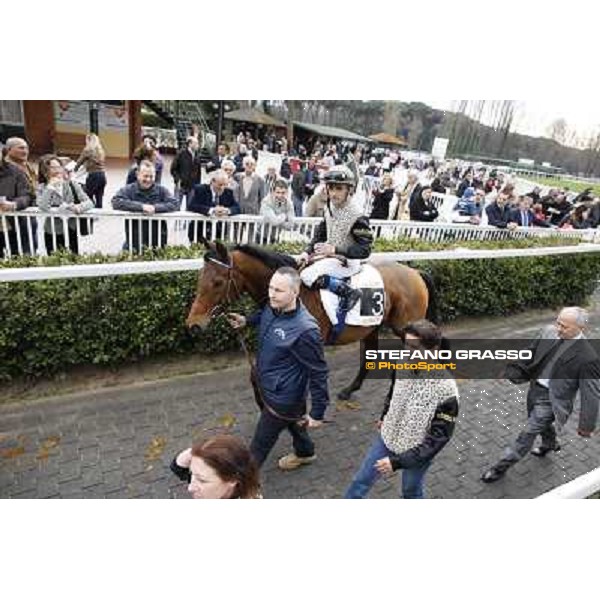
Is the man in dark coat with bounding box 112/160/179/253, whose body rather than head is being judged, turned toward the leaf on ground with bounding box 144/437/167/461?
yes

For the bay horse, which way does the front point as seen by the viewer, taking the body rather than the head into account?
to the viewer's left

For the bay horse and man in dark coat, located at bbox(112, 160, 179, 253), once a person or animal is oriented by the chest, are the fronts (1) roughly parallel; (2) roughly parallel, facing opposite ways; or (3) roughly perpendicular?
roughly perpendicular

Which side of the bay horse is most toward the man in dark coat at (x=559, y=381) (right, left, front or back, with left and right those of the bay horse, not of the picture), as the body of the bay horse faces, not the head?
back

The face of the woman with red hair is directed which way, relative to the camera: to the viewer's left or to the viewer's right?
to the viewer's left

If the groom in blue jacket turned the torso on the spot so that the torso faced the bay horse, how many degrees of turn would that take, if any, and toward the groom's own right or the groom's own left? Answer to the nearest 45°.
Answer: approximately 90° to the groom's own right

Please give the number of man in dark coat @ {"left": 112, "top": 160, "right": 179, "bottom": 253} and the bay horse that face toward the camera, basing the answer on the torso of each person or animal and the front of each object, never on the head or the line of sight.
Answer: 1

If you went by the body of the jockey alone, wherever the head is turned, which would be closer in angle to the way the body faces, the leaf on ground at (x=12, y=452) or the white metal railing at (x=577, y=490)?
the leaf on ground
